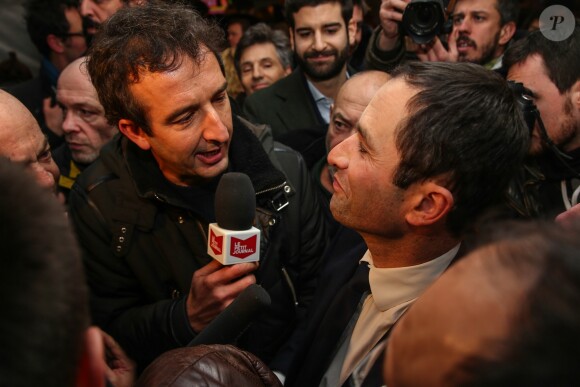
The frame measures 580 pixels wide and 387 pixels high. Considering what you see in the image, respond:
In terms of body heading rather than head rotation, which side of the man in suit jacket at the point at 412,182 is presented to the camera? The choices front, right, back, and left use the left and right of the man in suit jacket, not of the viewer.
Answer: left

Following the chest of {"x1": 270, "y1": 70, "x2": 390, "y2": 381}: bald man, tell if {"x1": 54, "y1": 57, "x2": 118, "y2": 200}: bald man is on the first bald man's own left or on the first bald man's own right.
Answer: on the first bald man's own right

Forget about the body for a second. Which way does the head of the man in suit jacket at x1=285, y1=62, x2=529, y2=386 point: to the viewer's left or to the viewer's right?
to the viewer's left

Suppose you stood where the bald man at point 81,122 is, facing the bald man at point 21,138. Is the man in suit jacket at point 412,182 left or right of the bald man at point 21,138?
left

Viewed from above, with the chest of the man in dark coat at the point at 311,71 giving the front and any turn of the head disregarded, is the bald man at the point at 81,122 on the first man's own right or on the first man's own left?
on the first man's own right

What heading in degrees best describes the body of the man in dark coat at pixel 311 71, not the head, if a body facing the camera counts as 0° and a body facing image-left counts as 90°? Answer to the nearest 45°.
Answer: approximately 0°

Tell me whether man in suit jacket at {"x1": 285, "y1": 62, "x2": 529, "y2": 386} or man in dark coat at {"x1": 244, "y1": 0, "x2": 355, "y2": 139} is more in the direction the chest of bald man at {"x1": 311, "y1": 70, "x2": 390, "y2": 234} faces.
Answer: the man in suit jacket

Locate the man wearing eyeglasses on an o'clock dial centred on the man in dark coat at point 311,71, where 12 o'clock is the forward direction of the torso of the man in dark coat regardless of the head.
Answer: The man wearing eyeglasses is roughly at 3 o'clock from the man in dark coat.
